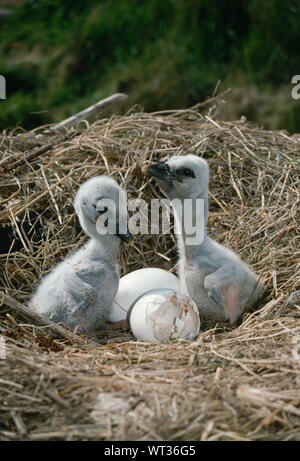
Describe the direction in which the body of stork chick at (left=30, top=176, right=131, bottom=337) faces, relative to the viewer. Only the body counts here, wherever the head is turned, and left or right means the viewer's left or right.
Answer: facing to the right of the viewer

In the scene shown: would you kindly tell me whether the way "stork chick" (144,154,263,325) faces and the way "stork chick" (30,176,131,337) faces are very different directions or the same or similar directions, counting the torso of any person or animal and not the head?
very different directions

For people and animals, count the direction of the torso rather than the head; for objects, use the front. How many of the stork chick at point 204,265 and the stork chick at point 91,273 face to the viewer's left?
1

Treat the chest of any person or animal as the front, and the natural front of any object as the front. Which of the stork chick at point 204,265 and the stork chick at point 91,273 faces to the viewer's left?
the stork chick at point 204,265

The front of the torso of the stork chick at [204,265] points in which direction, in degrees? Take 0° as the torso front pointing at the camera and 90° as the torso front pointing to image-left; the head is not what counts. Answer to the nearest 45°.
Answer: approximately 90°
